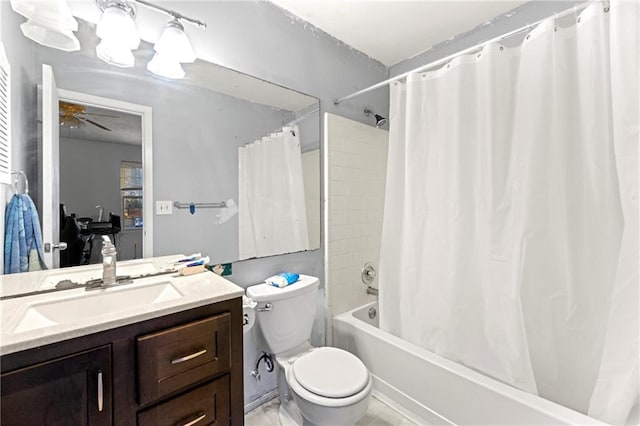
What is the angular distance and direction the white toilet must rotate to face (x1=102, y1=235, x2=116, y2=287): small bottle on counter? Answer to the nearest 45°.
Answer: approximately 90° to its right

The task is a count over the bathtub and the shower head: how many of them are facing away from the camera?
0

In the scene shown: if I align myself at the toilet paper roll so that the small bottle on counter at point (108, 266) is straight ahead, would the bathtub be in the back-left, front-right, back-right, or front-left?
back-left

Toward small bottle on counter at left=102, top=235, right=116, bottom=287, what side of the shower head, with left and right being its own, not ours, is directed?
right

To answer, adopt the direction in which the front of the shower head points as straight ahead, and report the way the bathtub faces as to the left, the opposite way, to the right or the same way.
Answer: to the right

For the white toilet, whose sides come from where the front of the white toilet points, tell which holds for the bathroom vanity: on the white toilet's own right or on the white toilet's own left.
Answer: on the white toilet's own right

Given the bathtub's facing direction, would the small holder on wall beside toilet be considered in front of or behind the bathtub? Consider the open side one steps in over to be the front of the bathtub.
in front

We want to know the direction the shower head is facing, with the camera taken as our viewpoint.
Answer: facing the viewer and to the right of the viewer

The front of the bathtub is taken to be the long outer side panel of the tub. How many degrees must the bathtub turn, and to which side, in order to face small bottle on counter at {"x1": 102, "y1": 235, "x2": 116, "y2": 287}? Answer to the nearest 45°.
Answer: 0° — it already faces it

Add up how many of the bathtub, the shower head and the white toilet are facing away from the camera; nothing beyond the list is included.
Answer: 0
